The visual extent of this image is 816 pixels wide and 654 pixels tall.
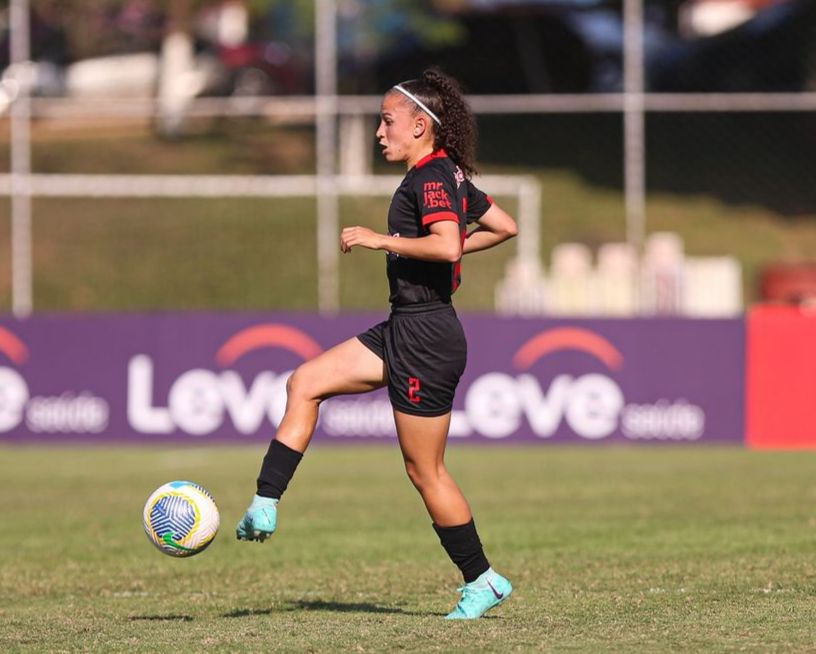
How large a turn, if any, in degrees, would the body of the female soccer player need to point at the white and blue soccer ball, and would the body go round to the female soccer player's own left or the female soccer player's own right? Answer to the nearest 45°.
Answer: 0° — they already face it

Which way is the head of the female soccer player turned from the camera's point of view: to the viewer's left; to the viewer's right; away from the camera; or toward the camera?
to the viewer's left

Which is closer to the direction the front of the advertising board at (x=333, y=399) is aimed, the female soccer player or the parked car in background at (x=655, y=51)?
the female soccer player

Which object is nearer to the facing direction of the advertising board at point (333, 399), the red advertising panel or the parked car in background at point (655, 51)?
the red advertising panel

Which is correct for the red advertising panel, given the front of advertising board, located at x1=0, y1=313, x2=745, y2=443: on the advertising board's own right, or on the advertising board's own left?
on the advertising board's own left

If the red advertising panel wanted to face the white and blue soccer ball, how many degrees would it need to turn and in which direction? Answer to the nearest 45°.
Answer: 0° — it already faces it

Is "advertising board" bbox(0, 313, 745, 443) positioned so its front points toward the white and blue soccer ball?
yes

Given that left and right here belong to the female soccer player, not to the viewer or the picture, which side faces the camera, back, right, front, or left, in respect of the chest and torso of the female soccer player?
left

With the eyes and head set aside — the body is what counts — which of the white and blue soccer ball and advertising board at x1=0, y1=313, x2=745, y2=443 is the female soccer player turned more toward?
the white and blue soccer ball

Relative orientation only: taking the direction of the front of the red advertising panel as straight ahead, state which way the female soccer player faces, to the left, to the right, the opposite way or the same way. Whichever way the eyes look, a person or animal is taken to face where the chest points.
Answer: to the right

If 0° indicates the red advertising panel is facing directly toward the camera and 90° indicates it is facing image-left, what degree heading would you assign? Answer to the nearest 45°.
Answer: approximately 0°
